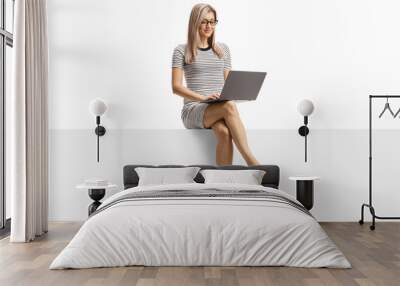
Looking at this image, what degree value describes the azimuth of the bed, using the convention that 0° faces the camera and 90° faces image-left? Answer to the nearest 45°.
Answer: approximately 0°

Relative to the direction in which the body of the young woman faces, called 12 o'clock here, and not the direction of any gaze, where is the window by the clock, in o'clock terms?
The window is roughly at 4 o'clock from the young woman.

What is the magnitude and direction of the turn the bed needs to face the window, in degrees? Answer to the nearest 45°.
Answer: approximately 135° to its right
